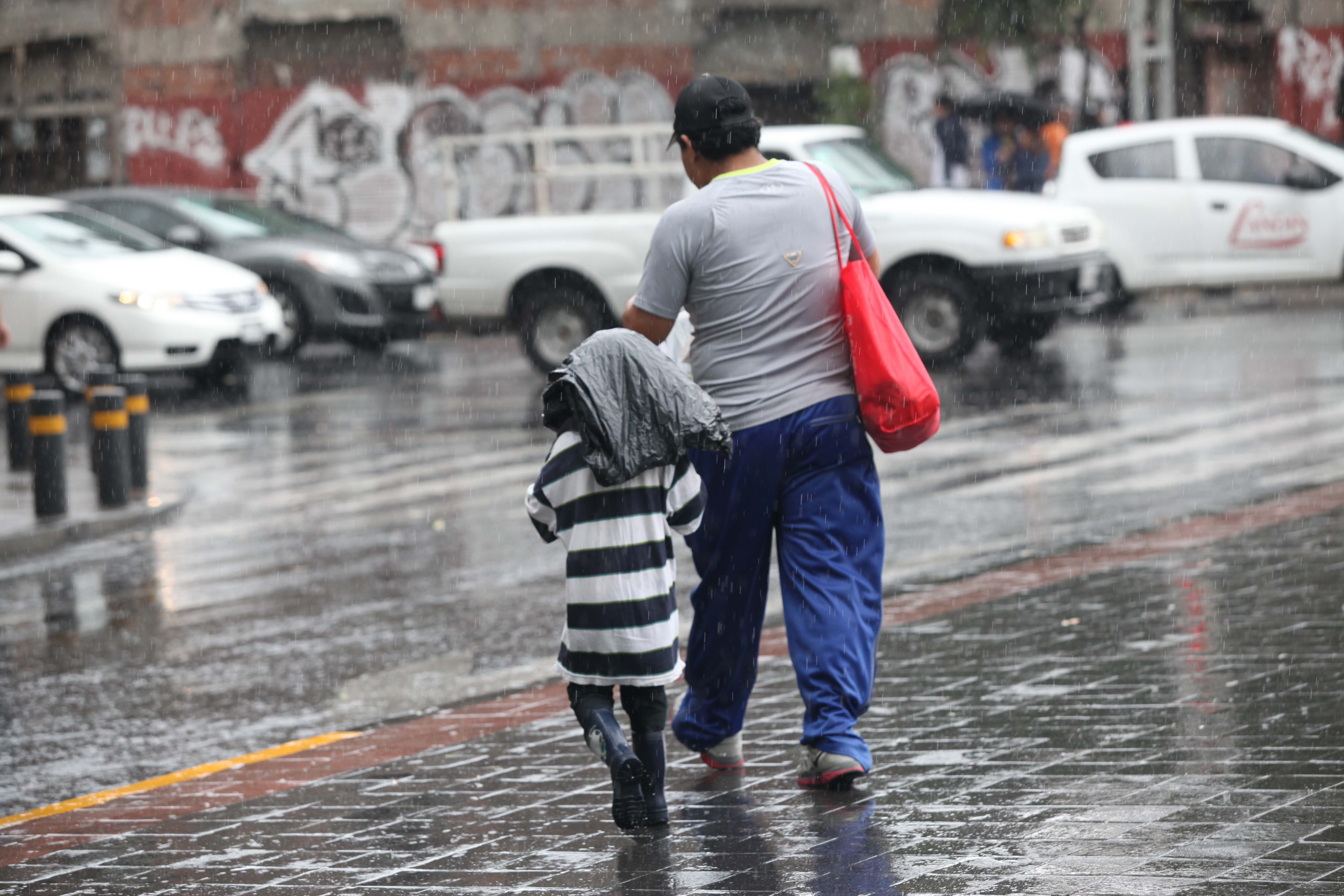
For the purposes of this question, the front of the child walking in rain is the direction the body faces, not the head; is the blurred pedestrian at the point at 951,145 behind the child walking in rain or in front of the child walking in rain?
in front

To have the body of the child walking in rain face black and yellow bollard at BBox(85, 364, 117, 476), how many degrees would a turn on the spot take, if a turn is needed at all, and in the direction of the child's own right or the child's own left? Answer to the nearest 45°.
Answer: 0° — they already face it

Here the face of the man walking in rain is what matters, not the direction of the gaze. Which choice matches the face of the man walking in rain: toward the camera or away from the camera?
away from the camera

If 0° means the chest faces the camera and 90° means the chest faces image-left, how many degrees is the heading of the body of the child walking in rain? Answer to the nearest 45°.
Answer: approximately 180°

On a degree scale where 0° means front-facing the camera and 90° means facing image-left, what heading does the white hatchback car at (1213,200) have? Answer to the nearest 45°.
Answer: approximately 270°

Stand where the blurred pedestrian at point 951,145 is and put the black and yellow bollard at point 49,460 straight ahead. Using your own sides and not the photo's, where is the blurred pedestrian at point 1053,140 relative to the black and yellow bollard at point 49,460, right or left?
left

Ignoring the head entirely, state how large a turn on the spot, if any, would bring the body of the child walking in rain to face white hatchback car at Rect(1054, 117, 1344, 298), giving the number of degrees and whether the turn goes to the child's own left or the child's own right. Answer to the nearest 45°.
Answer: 0° — they already face it

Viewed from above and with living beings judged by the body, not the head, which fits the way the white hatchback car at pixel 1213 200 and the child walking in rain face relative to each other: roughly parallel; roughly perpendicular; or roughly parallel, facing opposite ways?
roughly perpendicular

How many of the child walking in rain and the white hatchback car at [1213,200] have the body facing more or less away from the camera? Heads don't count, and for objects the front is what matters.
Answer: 1

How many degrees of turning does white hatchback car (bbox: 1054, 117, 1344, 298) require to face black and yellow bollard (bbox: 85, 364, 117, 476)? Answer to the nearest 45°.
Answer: approximately 135° to its right

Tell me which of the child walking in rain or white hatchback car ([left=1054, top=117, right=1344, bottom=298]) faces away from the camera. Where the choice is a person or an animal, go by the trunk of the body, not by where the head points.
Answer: the child walking in rain
